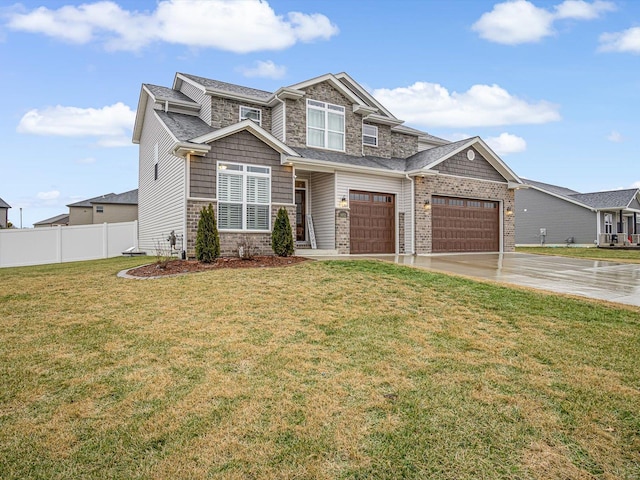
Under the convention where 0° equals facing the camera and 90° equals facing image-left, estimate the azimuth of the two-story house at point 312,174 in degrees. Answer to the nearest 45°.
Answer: approximately 315°

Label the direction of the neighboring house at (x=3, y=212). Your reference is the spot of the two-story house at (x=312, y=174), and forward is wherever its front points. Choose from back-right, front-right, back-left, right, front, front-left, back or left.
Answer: back

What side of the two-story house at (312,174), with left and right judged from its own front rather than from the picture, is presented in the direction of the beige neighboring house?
back

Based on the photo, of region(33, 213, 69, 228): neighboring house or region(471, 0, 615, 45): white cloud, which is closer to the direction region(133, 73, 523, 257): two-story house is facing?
the white cloud

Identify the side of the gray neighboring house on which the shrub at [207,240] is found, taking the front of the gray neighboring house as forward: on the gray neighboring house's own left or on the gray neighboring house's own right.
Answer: on the gray neighboring house's own right

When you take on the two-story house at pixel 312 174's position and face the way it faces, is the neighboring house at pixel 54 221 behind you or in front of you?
behind

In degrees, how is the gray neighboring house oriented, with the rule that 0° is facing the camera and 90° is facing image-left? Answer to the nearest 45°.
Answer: approximately 315°

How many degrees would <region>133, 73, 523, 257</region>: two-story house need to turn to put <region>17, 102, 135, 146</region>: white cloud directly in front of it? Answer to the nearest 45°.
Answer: approximately 180°

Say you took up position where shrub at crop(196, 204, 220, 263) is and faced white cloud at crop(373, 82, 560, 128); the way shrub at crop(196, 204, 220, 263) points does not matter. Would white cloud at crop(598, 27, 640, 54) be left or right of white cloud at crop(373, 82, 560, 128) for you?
right

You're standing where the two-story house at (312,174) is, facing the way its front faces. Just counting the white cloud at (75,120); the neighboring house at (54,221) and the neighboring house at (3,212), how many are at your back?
3
